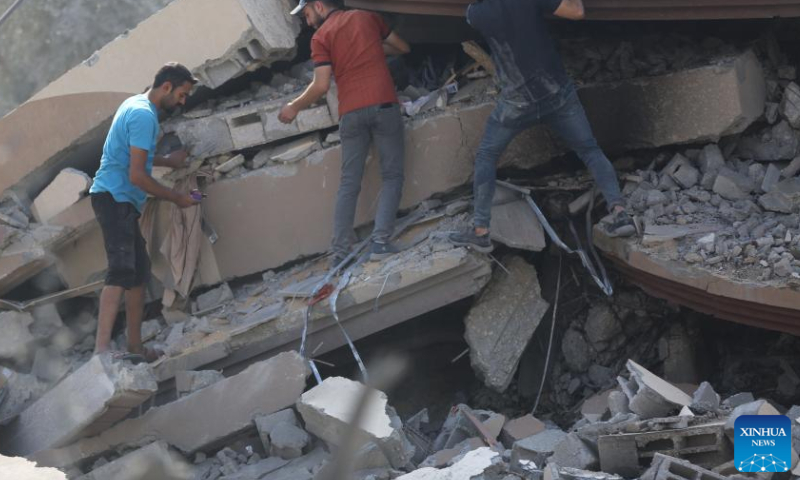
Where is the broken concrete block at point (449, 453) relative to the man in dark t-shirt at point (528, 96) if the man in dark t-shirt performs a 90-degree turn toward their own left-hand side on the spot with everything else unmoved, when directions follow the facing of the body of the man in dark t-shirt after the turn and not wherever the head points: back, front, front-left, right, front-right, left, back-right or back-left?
front-left

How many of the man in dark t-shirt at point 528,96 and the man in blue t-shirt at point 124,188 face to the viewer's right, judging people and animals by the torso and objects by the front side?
1

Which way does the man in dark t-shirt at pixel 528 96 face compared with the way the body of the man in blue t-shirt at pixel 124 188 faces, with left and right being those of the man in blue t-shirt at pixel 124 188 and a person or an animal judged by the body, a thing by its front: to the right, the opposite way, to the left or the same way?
to the left

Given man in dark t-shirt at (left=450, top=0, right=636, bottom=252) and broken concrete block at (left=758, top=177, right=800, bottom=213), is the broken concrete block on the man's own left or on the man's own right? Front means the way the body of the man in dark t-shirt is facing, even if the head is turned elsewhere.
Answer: on the man's own right

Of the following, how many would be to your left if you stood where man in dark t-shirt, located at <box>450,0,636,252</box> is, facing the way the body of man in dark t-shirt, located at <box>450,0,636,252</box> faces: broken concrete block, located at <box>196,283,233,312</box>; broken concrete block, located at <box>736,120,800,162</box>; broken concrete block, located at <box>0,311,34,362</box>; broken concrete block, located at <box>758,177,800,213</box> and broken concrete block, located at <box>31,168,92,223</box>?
3

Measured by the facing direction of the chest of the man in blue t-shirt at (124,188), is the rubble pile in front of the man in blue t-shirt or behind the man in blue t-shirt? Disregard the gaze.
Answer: in front

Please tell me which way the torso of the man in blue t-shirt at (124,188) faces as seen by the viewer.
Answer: to the viewer's right

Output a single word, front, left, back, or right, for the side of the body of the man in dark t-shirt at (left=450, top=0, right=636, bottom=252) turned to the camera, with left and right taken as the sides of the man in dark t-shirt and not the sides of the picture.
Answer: back

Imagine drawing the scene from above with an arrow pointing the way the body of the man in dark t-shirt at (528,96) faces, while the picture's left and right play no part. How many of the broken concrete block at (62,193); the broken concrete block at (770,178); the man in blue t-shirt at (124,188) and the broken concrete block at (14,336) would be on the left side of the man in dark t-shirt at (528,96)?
3

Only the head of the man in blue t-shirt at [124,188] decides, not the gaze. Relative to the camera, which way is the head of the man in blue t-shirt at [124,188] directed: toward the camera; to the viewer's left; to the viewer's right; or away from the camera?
to the viewer's right
